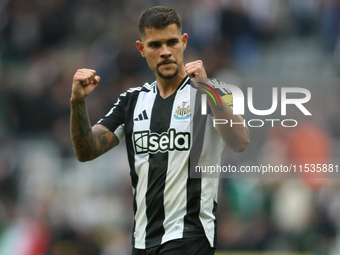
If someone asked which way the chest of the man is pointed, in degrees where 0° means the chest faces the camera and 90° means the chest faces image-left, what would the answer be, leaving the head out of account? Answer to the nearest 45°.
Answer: approximately 0°
